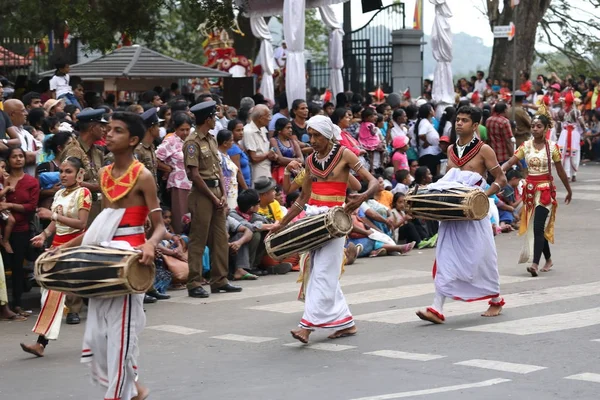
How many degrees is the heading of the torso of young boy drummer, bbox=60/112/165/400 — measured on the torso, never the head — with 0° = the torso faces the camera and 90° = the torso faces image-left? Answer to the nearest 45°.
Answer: approximately 45°

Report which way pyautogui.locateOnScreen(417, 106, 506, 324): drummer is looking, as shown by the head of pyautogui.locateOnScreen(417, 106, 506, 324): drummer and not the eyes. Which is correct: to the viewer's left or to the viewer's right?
to the viewer's left

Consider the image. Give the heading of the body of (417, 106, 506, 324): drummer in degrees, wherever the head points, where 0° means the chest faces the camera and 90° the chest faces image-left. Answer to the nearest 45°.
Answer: approximately 45°

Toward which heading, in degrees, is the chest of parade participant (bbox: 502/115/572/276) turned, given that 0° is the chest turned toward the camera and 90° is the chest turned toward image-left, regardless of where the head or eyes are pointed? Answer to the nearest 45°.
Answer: approximately 45°

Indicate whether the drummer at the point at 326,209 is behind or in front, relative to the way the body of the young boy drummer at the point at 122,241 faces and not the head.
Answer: behind

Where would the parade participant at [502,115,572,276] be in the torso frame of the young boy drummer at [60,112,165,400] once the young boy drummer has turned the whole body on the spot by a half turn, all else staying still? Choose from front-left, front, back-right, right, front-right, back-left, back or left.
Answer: front

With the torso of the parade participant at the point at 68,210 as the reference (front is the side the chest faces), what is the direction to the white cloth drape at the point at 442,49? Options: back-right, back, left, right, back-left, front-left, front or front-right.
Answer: back

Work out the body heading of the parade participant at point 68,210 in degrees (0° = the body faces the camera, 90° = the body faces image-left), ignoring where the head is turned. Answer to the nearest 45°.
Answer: approximately 45°
